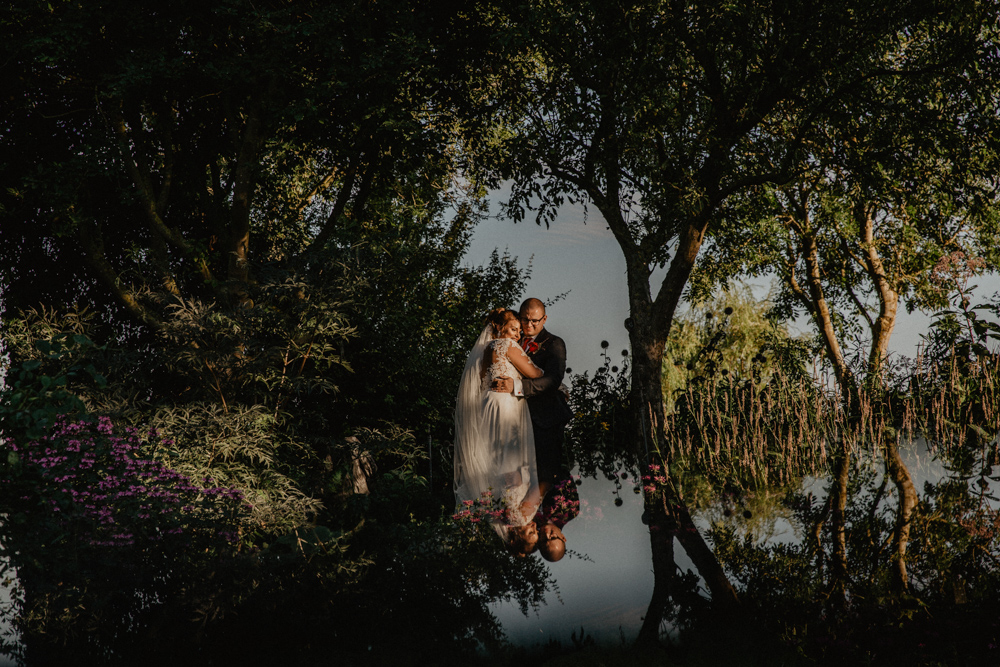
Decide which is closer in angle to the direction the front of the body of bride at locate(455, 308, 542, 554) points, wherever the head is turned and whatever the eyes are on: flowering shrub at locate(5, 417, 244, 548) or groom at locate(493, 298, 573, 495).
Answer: the groom

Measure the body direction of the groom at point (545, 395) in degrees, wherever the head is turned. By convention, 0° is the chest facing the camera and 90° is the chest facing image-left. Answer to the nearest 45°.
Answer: approximately 45°

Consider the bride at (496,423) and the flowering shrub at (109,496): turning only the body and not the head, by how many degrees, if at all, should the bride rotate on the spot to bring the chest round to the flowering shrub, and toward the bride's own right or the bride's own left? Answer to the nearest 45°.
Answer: approximately 135° to the bride's own right

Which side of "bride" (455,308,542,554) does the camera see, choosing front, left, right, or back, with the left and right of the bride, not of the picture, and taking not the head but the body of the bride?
right

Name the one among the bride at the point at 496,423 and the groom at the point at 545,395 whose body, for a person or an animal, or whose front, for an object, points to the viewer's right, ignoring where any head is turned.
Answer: the bride

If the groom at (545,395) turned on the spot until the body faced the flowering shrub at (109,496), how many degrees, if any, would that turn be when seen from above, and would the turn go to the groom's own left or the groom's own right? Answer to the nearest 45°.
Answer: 0° — they already face it
